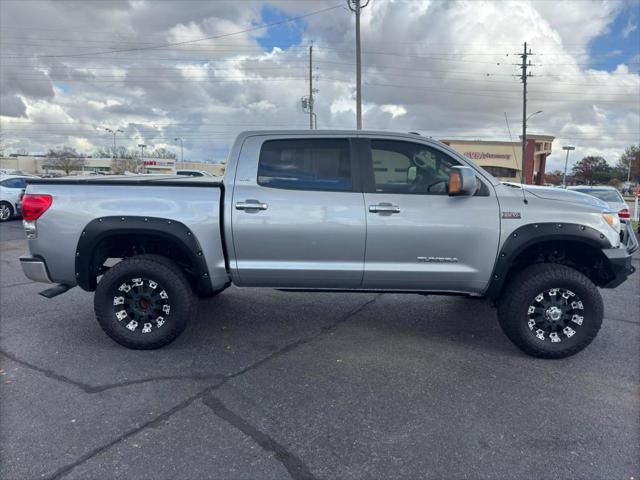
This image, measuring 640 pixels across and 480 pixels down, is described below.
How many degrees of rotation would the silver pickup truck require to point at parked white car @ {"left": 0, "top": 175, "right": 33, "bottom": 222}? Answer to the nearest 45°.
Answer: approximately 135° to its left

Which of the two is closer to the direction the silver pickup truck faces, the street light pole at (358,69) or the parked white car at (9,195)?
the street light pole

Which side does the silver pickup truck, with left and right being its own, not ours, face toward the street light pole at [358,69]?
left

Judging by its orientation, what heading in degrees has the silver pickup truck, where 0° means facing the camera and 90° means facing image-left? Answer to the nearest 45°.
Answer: approximately 270°
